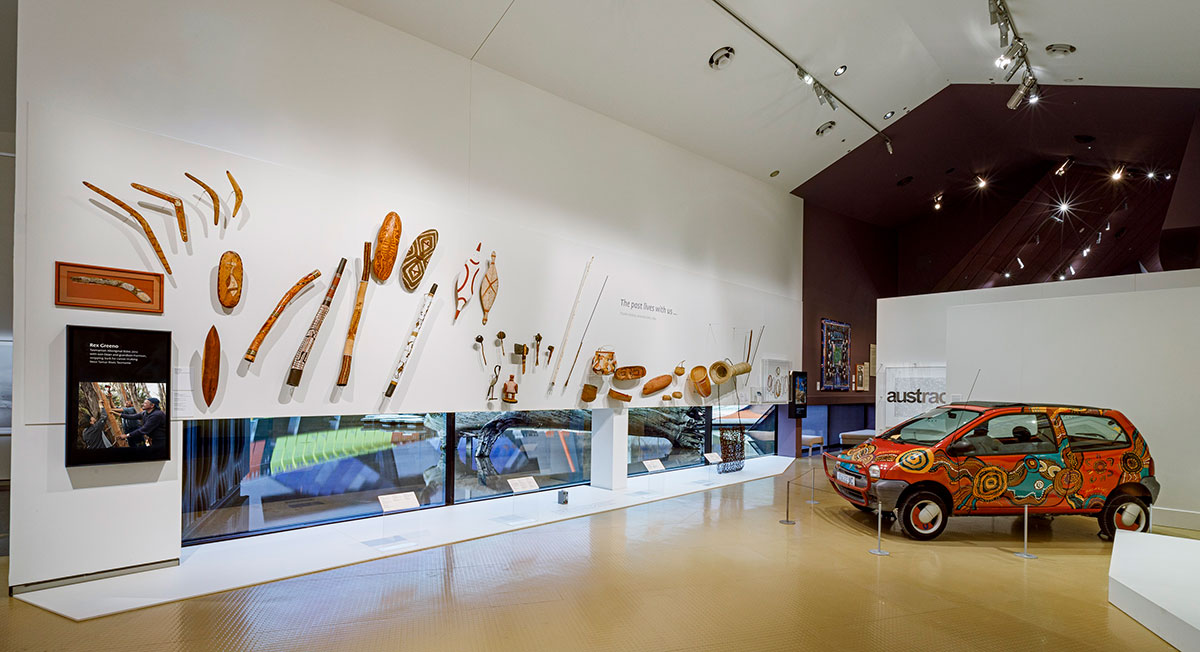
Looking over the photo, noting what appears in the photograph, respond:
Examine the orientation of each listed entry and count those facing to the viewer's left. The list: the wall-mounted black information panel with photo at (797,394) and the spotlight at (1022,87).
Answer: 1

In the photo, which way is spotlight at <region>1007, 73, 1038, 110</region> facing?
to the viewer's left

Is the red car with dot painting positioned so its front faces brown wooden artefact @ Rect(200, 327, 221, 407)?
yes

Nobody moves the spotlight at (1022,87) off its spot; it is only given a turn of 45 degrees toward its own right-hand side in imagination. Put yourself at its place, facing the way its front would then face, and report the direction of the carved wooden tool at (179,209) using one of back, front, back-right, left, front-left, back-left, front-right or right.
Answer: left

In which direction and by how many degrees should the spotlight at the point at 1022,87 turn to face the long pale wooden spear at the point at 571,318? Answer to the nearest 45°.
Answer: approximately 45° to its left

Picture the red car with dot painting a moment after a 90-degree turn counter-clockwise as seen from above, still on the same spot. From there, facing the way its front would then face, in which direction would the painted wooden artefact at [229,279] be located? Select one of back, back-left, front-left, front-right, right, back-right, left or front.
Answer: right

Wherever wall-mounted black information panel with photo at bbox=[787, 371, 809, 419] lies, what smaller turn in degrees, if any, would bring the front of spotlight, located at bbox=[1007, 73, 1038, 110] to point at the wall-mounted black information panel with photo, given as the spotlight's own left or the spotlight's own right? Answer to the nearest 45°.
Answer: approximately 45° to the spotlight's own right

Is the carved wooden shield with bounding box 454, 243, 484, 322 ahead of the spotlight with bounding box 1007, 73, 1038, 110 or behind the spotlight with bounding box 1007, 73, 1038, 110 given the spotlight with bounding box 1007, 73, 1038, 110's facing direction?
ahead

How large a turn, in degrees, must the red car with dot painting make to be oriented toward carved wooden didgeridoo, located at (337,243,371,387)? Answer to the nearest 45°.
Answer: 0° — it already faces it

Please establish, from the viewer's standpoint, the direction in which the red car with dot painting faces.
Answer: facing the viewer and to the left of the viewer

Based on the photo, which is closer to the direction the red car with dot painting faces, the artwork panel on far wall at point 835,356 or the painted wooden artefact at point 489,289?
the painted wooden artefact

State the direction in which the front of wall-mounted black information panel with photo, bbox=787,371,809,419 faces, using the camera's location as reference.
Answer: facing the viewer
